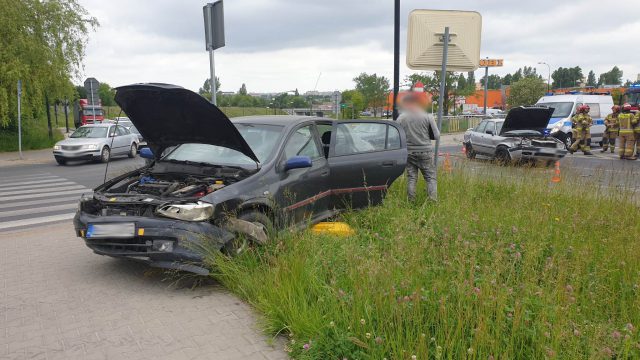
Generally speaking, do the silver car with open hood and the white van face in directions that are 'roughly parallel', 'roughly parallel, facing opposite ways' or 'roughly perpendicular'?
roughly perpendicular

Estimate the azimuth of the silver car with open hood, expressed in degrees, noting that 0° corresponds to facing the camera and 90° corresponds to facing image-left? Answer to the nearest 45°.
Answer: approximately 315°

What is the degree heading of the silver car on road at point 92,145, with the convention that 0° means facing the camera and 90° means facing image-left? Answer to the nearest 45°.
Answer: approximately 45°

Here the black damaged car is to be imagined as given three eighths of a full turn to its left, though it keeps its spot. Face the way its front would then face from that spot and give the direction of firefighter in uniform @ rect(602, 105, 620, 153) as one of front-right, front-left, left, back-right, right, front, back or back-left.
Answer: front-left

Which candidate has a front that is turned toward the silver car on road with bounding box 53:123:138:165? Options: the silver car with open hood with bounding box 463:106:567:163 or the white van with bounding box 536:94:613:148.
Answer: the white van

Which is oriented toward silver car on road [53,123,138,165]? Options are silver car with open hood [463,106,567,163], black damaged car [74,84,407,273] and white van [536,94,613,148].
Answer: the white van

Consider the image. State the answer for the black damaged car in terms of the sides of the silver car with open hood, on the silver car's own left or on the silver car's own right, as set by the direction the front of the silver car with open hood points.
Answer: on the silver car's own right

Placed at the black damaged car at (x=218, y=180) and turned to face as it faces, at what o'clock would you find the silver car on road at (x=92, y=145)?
The silver car on road is roughly at 4 o'clock from the black damaged car.

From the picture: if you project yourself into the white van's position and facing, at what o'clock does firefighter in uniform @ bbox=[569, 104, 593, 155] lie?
The firefighter in uniform is roughly at 10 o'clock from the white van.

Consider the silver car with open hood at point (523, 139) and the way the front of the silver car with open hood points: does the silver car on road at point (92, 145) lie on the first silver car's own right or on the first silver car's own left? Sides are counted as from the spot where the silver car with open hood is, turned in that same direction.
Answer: on the first silver car's own right

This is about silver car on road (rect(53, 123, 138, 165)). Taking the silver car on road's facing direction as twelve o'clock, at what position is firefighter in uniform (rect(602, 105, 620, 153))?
The firefighter in uniform is roughly at 8 o'clock from the silver car on road.
